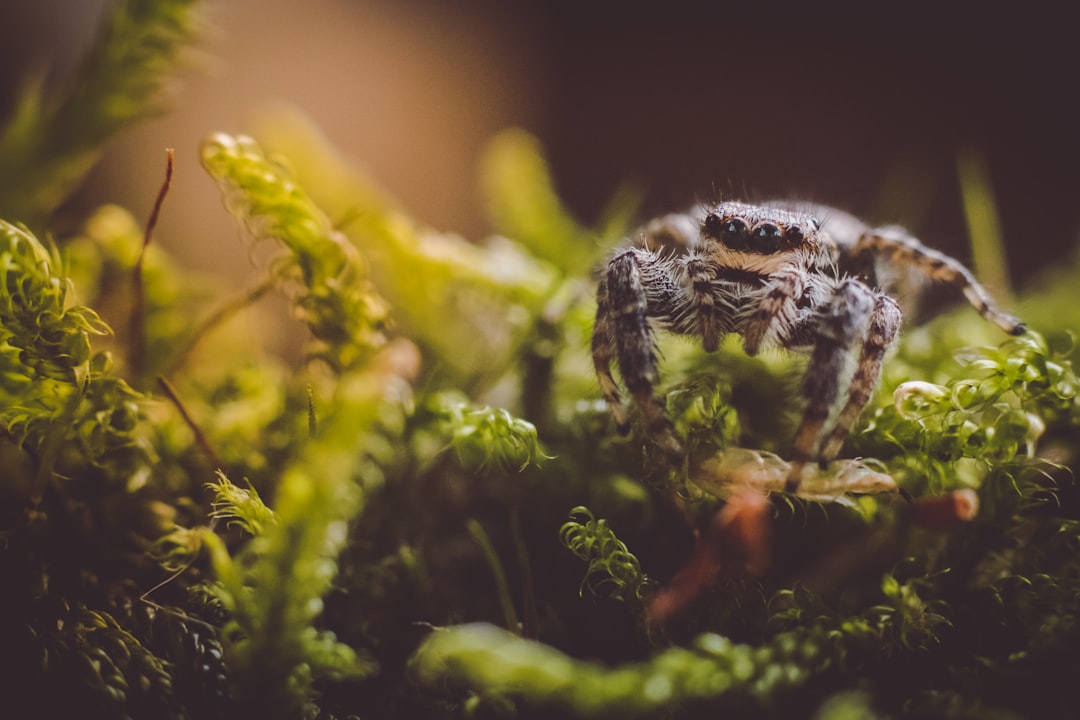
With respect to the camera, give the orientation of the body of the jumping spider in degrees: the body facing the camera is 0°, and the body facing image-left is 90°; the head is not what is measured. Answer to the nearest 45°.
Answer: approximately 0°
